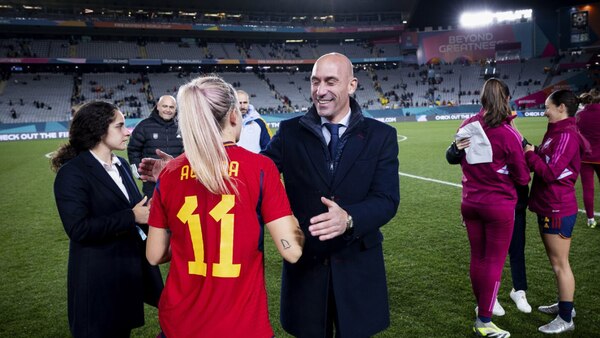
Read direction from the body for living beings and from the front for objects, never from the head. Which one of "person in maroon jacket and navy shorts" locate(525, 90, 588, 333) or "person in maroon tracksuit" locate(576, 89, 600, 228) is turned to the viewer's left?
"person in maroon jacket and navy shorts" locate(525, 90, 588, 333)

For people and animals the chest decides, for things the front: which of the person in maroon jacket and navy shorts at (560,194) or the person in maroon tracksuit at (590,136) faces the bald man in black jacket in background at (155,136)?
the person in maroon jacket and navy shorts at (560,194)

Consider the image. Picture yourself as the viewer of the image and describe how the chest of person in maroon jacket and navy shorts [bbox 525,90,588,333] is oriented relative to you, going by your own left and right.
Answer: facing to the left of the viewer

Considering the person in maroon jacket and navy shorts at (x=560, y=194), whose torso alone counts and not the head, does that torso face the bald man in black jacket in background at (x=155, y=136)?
yes

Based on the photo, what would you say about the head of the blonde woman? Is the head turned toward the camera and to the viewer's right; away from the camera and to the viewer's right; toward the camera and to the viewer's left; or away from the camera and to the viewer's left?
away from the camera and to the viewer's right

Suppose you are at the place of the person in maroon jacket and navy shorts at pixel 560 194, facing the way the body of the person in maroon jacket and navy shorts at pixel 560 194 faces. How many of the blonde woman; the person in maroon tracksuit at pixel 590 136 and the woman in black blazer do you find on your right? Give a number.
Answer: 1

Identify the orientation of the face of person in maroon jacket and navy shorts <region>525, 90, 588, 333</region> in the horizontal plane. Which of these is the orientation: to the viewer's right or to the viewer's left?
to the viewer's left

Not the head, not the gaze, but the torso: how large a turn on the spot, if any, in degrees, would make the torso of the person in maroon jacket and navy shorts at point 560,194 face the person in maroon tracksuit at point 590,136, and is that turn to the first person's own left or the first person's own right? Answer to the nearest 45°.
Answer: approximately 90° to the first person's own right
